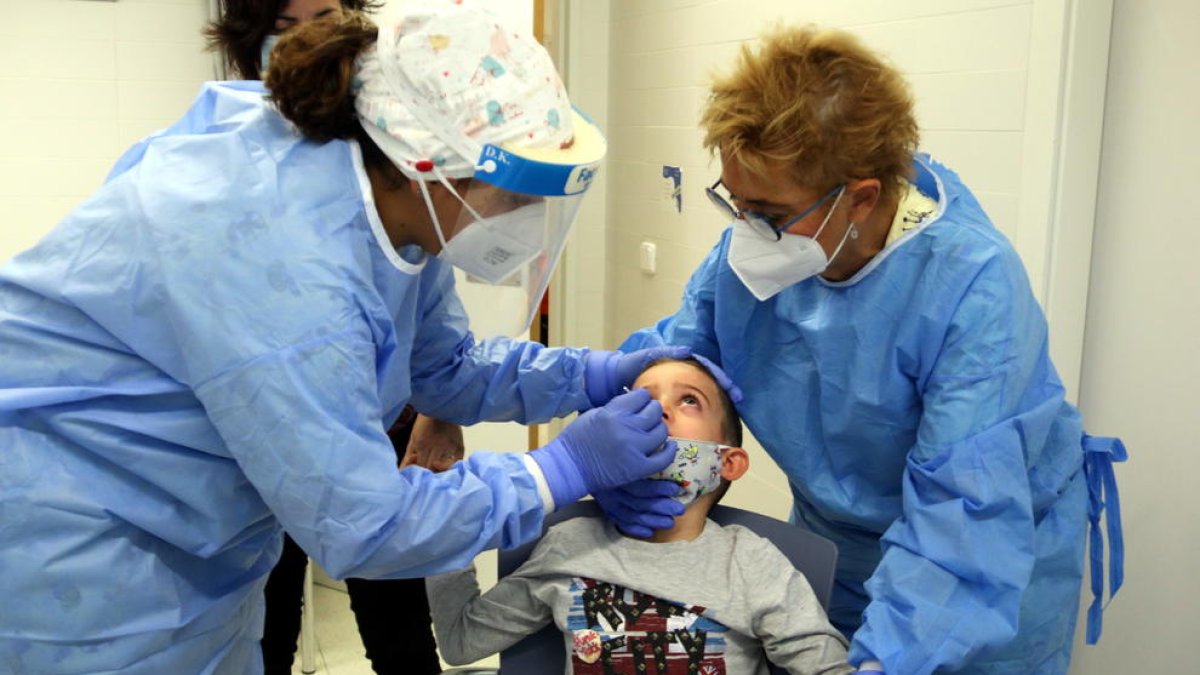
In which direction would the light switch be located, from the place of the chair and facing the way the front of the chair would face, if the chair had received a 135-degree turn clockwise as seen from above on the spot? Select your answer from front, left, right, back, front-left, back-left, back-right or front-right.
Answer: front-right

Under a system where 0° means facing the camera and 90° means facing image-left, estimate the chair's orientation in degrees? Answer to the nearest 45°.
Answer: approximately 0°
